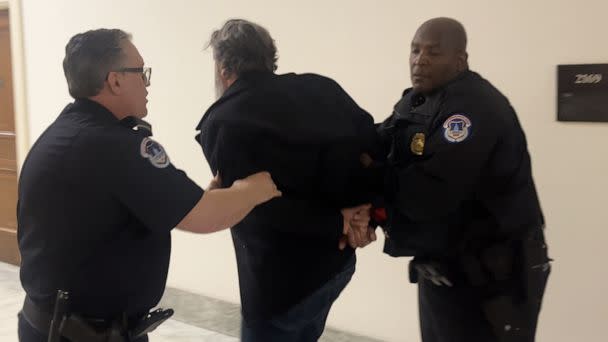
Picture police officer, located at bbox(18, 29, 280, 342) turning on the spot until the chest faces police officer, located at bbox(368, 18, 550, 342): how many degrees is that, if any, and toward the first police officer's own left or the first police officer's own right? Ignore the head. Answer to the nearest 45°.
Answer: approximately 45° to the first police officer's own right

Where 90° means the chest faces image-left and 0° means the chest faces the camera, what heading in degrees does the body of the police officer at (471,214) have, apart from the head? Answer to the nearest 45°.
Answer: approximately 45°

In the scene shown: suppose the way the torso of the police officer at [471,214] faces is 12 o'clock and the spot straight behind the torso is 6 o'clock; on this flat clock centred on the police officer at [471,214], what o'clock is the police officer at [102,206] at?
the police officer at [102,206] is roughly at 1 o'clock from the police officer at [471,214].

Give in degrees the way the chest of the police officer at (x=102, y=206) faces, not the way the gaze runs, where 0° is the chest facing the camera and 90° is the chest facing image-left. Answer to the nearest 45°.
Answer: approximately 225°

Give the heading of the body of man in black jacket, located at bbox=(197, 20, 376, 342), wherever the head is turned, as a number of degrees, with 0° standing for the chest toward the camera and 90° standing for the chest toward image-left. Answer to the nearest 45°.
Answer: approximately 135°

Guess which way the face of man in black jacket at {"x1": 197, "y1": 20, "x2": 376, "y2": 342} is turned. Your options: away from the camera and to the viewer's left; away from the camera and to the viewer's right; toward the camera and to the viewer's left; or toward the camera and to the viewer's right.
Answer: away from the camera and to the viewer's left

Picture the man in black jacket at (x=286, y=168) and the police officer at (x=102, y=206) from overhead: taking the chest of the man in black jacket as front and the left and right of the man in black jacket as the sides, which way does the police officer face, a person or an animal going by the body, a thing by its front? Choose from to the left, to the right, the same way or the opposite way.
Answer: to the right

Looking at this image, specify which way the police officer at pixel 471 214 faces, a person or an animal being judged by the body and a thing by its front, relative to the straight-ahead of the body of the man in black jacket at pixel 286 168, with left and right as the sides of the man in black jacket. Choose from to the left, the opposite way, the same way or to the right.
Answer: to the left

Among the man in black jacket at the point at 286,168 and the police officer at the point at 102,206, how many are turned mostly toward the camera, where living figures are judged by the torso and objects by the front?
0

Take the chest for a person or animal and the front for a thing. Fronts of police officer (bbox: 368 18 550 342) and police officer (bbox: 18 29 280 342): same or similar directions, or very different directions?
very different directions

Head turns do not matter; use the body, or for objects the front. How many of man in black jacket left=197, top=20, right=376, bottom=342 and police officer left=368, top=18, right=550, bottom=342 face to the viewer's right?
0
